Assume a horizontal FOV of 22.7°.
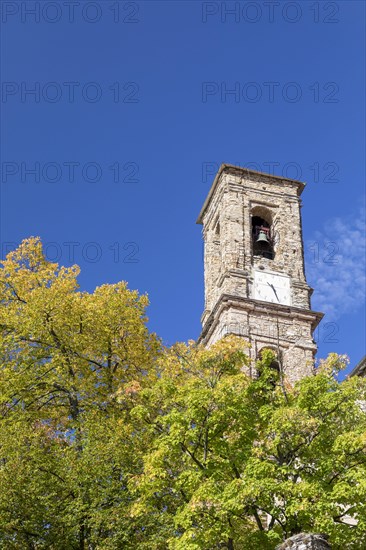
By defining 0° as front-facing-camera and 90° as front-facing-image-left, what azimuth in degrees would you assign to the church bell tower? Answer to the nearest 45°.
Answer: approximately 0°
